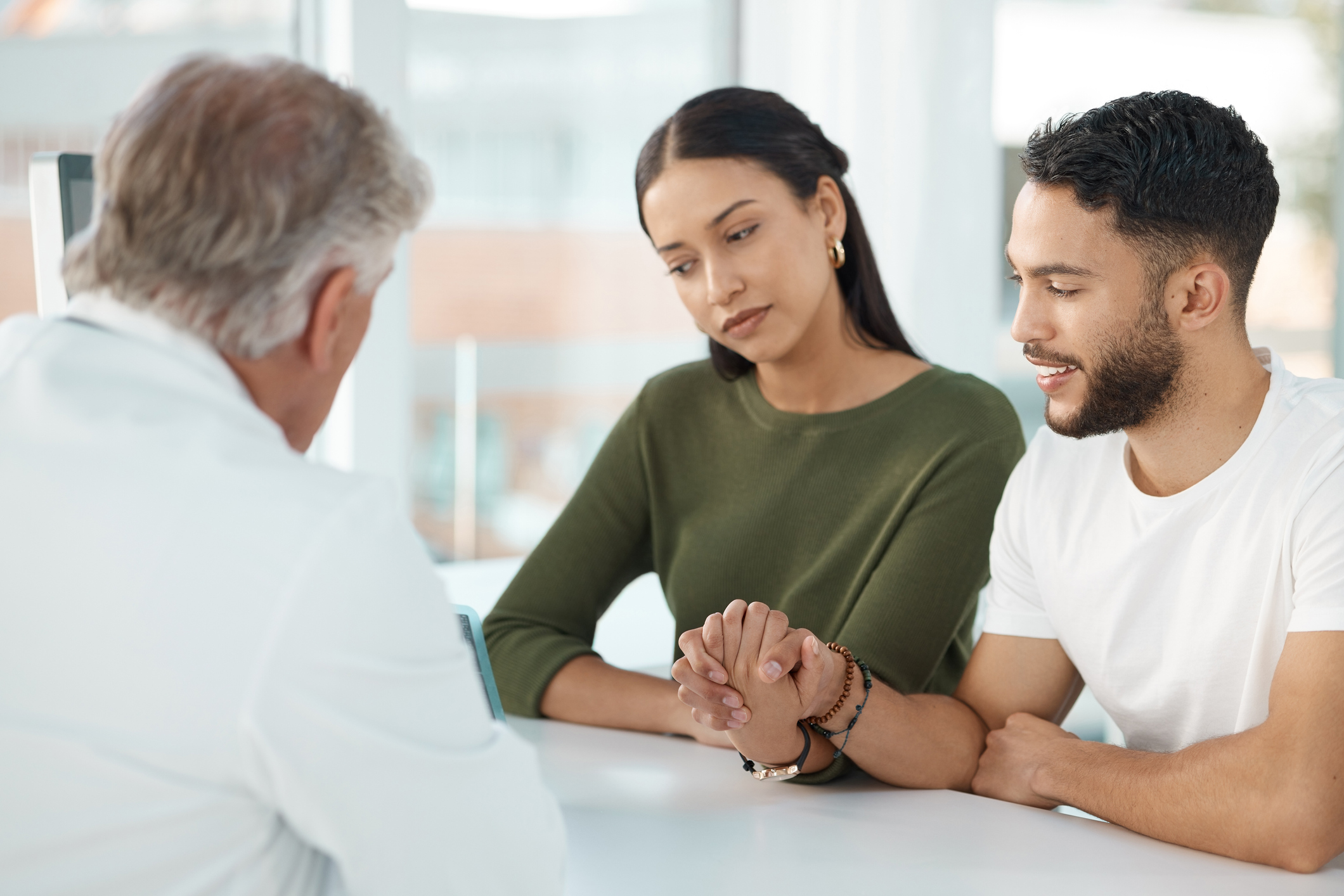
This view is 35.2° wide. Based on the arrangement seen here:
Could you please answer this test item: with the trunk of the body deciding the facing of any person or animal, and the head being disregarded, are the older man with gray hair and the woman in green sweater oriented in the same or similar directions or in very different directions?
very different directions

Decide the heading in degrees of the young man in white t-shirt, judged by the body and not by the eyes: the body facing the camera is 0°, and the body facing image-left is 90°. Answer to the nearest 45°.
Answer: approximately 45°

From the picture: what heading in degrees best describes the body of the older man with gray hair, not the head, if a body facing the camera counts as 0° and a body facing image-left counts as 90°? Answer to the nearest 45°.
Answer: approximately 225°
